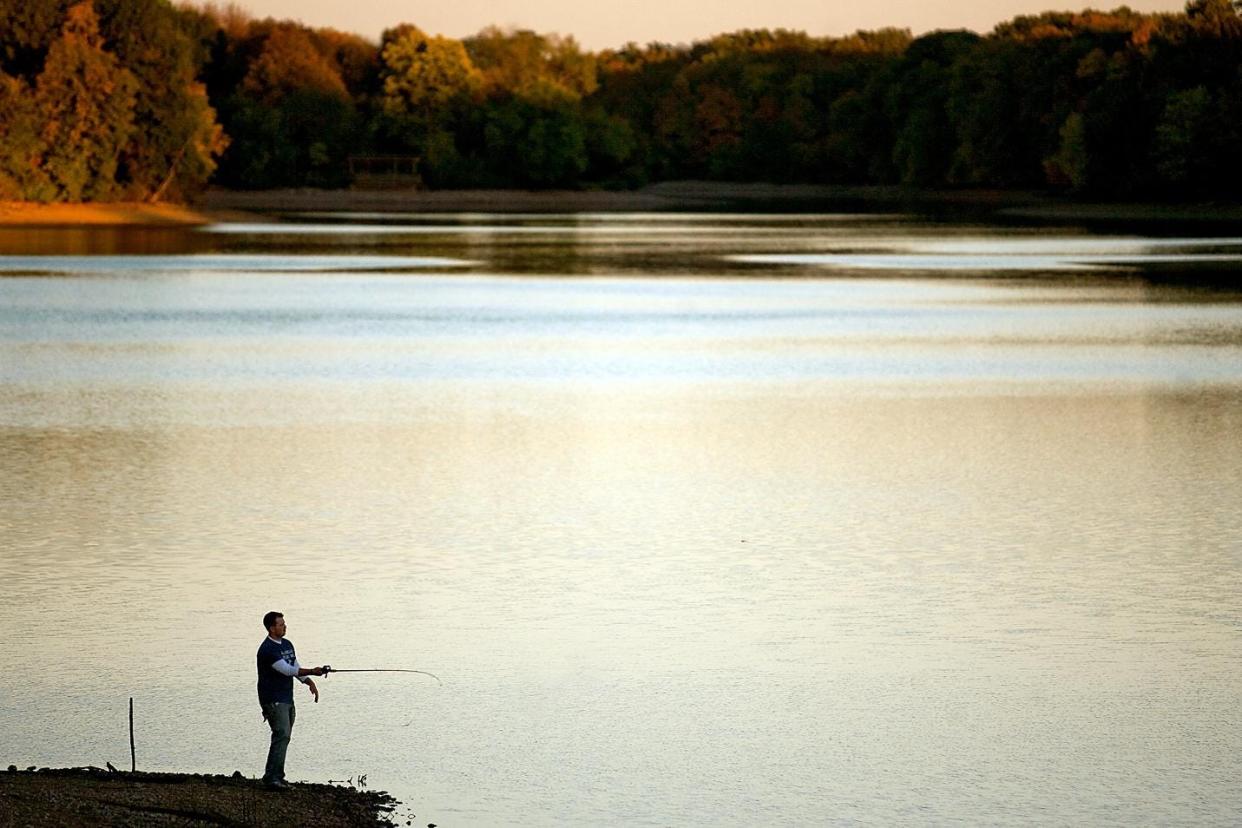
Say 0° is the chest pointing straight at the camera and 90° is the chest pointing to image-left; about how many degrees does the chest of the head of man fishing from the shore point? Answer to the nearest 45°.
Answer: approximately 270°

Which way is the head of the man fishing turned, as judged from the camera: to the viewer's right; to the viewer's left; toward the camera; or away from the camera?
to the viewer's right
